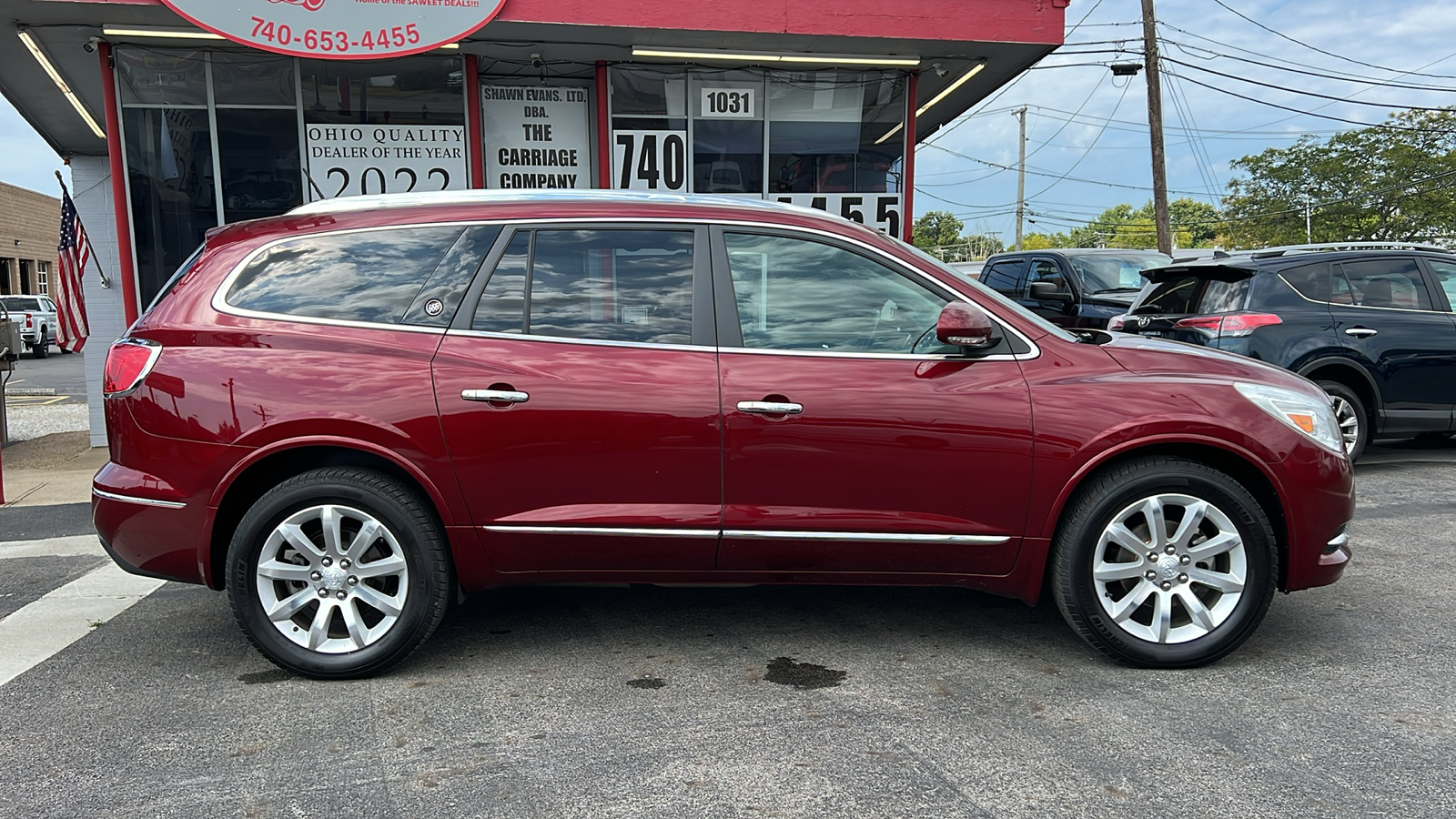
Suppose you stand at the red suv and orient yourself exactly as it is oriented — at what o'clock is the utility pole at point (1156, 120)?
The utility pole is roughly at 10 o'clock from the red suv.

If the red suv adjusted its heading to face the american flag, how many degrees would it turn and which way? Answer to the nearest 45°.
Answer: approximately 135° to its left

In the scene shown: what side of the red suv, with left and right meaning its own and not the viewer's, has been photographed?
right

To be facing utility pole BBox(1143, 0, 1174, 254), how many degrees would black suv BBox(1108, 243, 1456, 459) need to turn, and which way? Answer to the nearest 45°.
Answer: approximately 45° to its left

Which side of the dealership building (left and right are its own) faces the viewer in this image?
front

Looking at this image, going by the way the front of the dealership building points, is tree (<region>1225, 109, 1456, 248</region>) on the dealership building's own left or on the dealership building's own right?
on the dealership building's own left

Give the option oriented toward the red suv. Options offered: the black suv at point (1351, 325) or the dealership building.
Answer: the dealership building

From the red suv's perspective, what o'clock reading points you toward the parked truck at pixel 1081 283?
The parked truck is roughly at 10 o'clock from the red suv.

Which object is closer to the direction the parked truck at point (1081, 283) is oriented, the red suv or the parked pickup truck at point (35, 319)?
the red suv

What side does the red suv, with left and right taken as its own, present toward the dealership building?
left

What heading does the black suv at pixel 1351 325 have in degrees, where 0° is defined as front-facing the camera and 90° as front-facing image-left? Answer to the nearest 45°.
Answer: approximately 225°

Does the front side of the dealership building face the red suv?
yes
